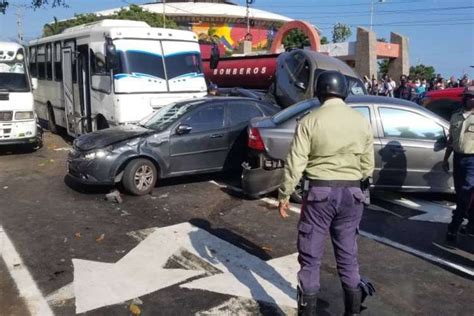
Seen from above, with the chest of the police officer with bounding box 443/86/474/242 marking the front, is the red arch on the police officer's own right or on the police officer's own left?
on the police officer's own right

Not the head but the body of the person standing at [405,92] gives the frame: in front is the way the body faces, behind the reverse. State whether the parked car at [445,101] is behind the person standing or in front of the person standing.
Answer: in front

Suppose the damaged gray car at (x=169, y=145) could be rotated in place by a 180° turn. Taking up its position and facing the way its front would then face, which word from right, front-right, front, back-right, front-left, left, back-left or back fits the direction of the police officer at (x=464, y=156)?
right

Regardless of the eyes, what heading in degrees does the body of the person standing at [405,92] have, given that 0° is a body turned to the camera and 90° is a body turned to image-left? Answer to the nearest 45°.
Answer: approximately 0°

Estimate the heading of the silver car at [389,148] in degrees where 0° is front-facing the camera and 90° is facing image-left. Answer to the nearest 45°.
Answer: approximately 270°

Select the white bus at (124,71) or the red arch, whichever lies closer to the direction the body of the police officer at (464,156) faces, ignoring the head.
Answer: the white bus

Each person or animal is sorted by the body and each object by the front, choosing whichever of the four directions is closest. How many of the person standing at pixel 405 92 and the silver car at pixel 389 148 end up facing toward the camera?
1

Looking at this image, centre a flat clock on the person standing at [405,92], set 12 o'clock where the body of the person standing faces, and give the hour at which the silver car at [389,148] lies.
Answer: The silver car is roughly at 12 o'clock from the person standing.

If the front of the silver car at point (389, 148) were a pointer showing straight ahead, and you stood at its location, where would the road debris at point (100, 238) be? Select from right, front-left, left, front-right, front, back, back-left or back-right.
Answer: back-right

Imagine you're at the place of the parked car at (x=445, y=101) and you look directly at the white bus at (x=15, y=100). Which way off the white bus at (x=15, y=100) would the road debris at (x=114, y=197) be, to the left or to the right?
left

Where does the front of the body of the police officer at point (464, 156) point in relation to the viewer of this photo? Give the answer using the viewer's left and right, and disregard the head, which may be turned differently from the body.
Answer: facing the viewer and to the left of the viewer

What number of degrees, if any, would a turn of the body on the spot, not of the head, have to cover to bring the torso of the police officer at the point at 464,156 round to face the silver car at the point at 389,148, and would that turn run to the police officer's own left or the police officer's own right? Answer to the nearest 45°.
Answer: approximately 90° to the police officer's own right

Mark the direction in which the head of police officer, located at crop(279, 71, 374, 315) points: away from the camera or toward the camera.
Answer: away from the camera

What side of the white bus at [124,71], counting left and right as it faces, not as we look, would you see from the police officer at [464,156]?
front

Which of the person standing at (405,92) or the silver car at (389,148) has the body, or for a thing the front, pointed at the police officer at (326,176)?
the person standing

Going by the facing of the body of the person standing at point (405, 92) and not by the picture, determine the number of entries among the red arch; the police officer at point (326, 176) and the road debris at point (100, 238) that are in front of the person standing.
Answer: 2

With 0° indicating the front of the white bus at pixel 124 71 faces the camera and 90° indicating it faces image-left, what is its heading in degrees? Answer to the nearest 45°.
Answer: approximately 315°

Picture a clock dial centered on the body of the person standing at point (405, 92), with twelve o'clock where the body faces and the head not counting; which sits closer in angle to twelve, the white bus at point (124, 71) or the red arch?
the white bus
